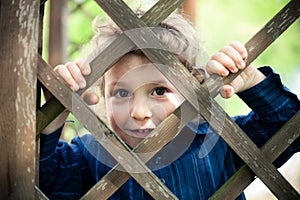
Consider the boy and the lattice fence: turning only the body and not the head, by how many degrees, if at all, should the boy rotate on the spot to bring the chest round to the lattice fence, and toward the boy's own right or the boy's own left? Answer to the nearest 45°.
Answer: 0° — they already face it

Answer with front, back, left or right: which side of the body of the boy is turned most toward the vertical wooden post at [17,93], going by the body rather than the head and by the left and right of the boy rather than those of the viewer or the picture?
right

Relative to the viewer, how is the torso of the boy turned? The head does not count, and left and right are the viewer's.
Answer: facing the viewer
